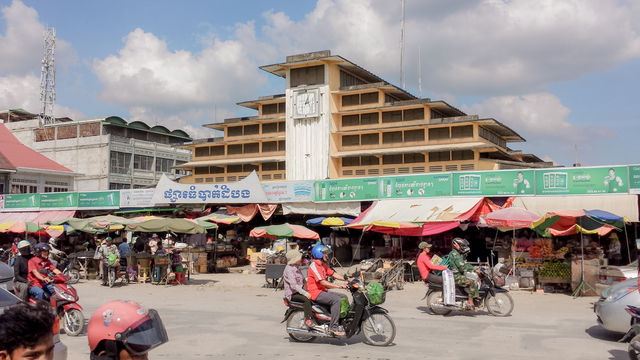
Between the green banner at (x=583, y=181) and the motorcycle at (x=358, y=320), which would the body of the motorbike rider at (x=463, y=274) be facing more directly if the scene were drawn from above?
the green banner

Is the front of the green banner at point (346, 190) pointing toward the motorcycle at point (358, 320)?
yes

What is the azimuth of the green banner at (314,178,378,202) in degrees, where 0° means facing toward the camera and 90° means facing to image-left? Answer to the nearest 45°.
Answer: approximately 0°

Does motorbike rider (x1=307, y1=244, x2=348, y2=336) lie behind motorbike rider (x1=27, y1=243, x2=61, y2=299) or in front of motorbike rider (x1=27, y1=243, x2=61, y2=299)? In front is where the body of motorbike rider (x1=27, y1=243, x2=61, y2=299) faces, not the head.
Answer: in front

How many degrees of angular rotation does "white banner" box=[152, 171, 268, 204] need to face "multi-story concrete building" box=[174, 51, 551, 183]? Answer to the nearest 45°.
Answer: approximately 135° to its left

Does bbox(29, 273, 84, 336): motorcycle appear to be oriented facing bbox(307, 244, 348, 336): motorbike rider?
yes

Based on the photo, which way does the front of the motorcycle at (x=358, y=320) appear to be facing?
to the viewer's right

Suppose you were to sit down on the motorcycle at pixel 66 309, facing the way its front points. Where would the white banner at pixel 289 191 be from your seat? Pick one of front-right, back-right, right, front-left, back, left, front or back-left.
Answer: left

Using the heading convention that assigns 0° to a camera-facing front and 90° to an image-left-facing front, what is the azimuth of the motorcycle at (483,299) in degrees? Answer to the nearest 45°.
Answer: approximately 270°

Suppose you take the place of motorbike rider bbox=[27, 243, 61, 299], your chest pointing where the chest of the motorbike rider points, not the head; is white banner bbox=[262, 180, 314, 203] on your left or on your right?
on your left

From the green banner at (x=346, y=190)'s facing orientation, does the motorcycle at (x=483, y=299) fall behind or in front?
in front

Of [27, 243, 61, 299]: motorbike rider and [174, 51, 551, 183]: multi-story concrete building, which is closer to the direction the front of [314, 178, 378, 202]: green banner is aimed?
the motorbike rider

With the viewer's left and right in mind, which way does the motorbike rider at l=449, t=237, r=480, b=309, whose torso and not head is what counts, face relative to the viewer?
facing to the right of the viewer

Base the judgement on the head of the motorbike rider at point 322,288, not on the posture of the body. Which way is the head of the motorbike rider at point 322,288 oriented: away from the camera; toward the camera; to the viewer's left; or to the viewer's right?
to the viewer's right

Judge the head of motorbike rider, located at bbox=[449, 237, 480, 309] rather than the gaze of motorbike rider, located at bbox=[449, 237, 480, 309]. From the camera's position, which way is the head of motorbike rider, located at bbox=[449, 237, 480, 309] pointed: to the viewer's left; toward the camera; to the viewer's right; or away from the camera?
to the viewer's right

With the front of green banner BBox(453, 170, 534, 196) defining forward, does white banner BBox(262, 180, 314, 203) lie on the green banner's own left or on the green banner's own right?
on the green banner's own right

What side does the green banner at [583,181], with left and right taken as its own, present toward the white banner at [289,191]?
right
